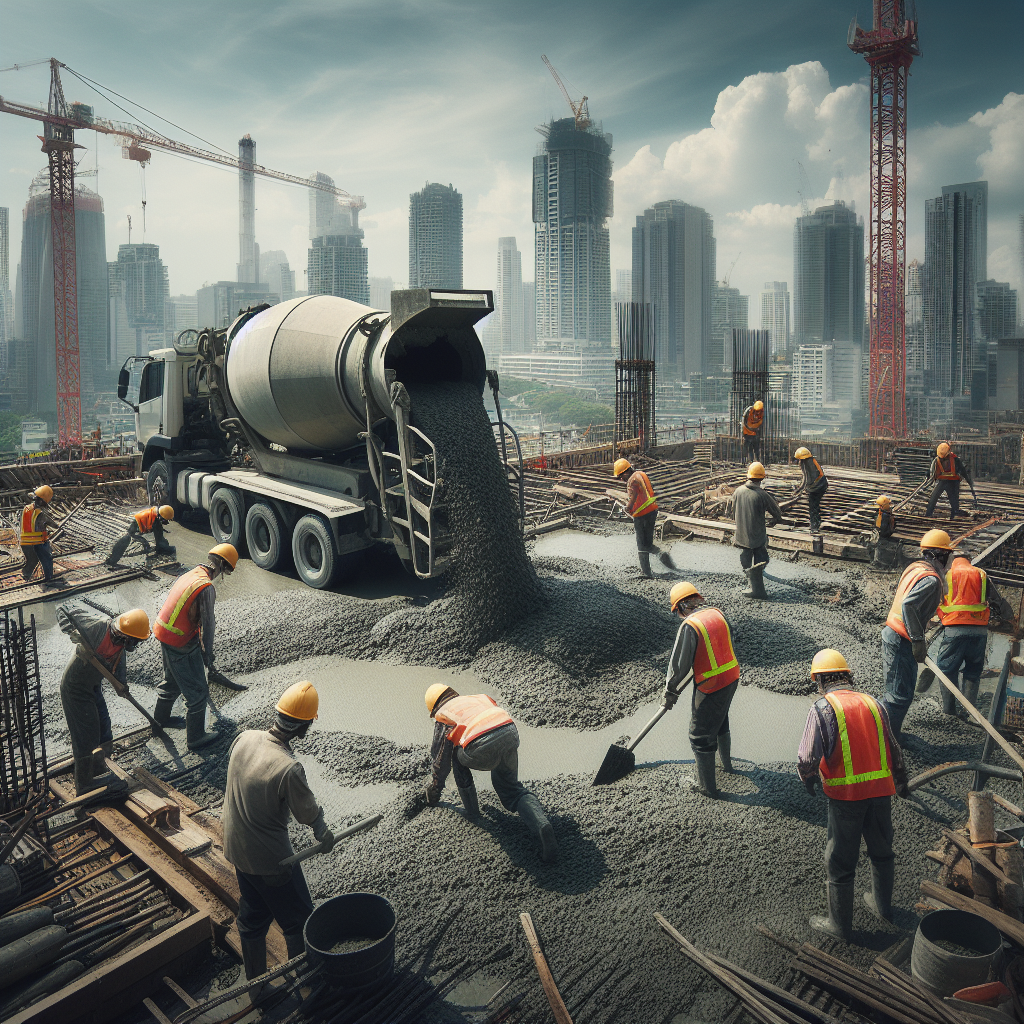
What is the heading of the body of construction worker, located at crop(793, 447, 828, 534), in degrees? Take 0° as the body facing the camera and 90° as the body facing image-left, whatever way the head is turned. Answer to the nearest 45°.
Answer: approximately 90°

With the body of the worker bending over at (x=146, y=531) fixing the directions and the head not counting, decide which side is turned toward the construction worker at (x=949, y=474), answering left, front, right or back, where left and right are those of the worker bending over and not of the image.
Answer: front

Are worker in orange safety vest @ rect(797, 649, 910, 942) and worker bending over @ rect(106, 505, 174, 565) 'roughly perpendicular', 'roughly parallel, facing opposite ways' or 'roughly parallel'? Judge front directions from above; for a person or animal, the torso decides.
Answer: roughly perpendicular

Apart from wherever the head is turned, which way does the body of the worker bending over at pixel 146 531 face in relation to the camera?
to the viewer's right

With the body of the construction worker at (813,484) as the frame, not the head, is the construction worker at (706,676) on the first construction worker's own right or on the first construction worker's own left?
on the first construction worker's own left

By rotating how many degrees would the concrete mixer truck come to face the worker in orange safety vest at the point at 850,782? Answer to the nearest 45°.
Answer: approximately 135° to its left

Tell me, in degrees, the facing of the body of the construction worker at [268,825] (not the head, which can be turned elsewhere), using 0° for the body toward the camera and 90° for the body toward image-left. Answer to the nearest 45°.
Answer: approximately 225°

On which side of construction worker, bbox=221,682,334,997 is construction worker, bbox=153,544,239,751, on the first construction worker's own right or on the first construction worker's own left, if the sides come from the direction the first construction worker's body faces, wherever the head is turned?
on the first construction worker's own left

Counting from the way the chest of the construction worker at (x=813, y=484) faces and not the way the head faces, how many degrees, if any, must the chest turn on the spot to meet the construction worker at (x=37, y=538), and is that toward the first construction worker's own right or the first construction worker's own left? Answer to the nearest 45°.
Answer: approximately 45° to the first construction worker's own left

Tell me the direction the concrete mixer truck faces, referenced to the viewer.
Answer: facing away from the viewer and to the left of the viewer
